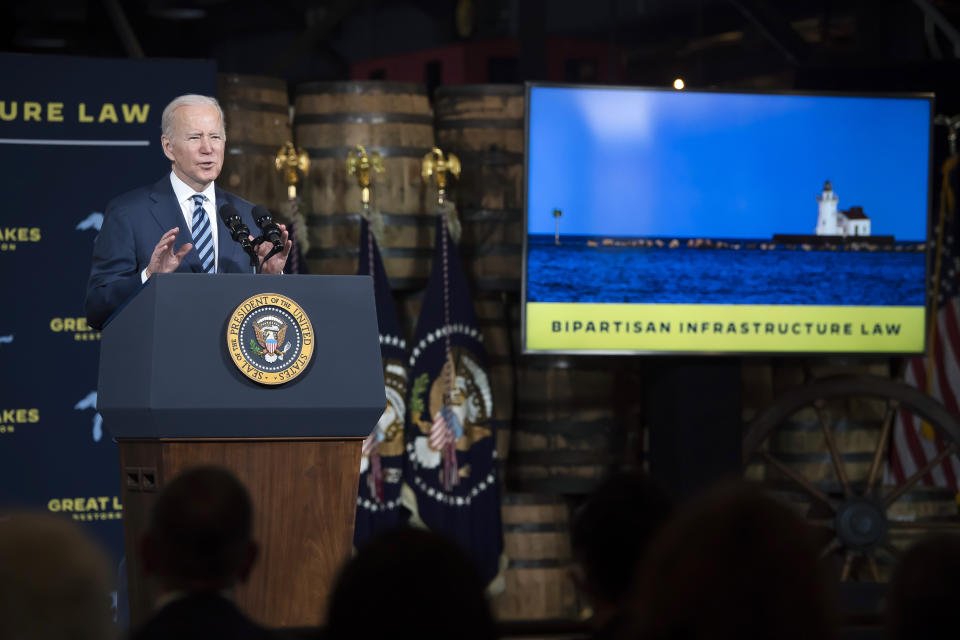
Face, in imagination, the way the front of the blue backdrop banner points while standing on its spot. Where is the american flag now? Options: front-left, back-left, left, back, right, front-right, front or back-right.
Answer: left

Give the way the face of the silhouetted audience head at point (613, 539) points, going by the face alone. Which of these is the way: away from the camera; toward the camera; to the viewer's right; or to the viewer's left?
away from the camera

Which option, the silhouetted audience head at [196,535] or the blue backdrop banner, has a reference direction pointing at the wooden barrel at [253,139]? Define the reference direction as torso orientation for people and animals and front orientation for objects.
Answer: the silhouetted audience head

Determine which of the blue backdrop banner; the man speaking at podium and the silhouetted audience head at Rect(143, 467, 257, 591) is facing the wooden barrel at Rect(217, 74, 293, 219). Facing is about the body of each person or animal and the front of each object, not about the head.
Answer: the silhouetted audience head

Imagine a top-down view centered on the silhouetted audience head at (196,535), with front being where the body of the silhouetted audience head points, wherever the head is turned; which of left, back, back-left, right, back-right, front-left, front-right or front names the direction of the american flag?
front-right

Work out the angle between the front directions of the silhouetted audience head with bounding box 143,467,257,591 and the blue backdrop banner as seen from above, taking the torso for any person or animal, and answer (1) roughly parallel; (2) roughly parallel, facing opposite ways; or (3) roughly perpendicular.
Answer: roughly parallel, facing opposite ways

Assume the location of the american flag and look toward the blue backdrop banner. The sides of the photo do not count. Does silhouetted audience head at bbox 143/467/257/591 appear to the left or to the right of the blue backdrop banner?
left

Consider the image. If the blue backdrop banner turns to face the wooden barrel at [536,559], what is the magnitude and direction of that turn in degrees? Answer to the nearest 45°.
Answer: approximately 90° to its left

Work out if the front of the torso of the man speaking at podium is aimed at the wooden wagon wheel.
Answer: no

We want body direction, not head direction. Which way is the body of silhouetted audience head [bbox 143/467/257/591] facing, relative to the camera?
away from the camera

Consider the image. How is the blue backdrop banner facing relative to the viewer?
toward the camera

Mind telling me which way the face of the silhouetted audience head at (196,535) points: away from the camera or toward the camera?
away from the camera

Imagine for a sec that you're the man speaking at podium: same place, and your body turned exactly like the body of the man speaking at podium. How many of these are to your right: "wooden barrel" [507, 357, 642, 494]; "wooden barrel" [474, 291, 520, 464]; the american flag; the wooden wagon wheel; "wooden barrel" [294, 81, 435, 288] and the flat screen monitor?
0

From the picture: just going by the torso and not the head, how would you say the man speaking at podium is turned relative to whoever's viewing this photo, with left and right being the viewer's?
facing the viewer and to the right of the viewer

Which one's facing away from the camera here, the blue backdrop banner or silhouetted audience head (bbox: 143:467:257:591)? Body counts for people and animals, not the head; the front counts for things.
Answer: the silhouetted audience head
